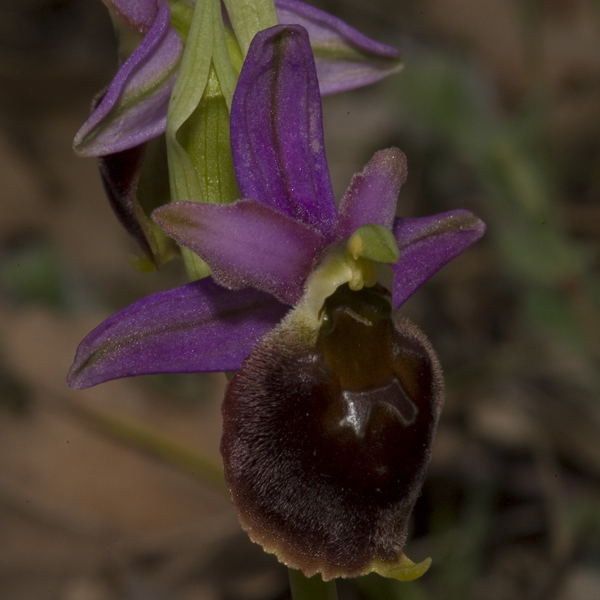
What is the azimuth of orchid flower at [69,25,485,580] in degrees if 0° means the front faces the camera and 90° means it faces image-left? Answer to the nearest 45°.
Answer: approximately 315°
